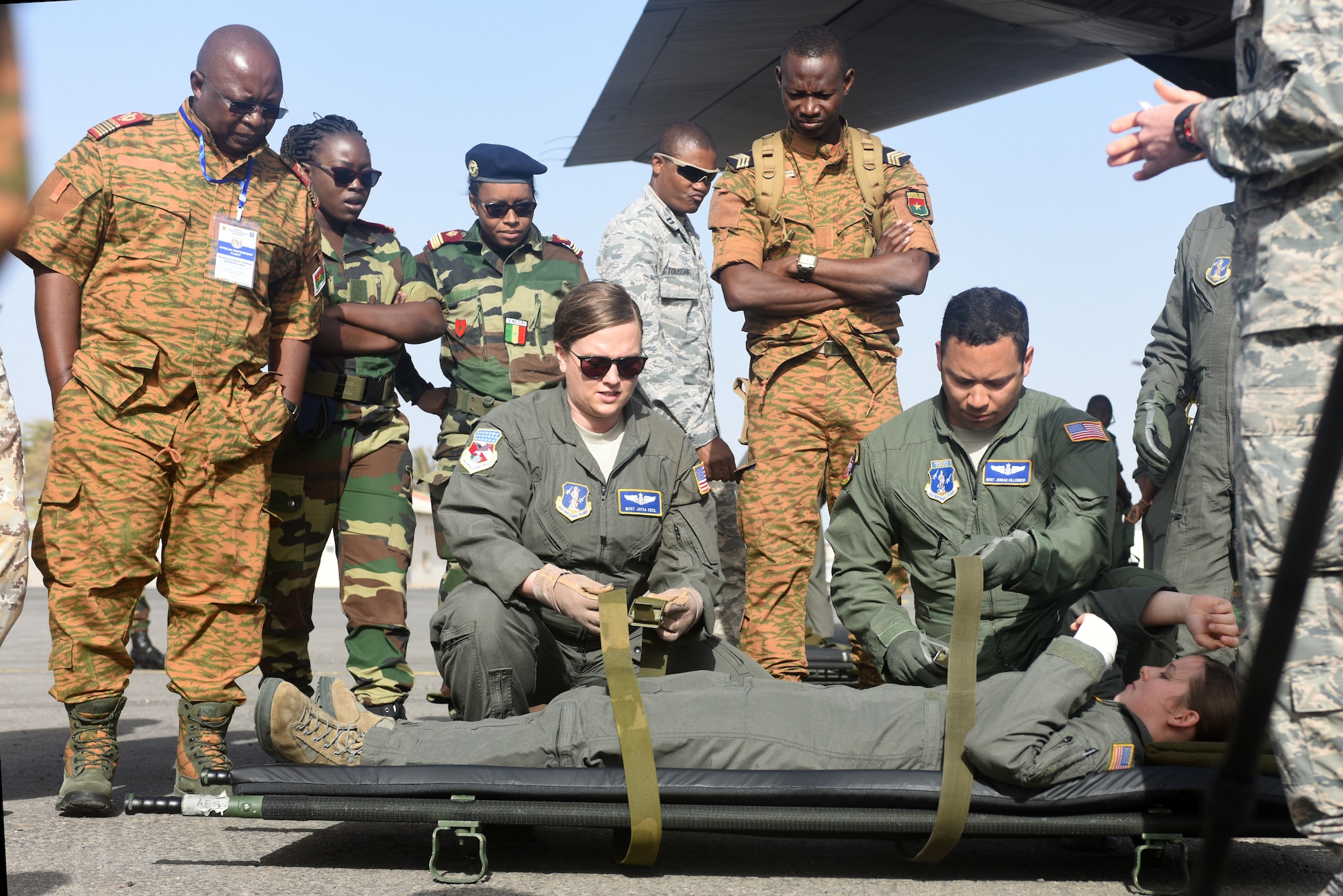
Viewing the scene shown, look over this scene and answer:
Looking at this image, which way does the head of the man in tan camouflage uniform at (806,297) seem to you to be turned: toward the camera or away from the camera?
toward the camera

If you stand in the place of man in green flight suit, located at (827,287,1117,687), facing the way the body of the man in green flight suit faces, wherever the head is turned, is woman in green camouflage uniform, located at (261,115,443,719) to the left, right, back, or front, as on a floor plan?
right

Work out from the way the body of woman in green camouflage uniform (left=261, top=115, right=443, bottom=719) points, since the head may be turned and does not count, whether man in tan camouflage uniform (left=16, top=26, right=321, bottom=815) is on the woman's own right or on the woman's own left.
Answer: on the woman's own right

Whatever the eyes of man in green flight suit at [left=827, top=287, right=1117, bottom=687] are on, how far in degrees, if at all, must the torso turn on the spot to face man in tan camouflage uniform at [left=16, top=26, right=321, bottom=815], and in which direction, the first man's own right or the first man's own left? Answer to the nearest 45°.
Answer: approximately 90° to the first man's own right

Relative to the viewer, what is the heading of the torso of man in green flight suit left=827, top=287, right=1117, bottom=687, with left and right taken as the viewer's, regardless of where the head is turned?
facing the viewer

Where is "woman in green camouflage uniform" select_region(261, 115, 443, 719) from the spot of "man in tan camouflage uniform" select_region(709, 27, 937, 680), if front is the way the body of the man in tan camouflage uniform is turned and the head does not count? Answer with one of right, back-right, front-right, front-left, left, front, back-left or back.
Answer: right

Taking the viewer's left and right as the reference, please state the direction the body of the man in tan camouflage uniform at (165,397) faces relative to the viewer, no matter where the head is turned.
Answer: facing the viewer and to the right of the viewer

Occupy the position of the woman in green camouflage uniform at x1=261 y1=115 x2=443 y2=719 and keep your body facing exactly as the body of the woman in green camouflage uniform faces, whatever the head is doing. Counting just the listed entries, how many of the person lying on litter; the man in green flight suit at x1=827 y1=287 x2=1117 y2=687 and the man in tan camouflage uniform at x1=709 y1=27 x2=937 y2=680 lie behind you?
0

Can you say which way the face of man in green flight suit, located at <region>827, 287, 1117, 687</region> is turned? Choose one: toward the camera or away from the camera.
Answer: toward the camera

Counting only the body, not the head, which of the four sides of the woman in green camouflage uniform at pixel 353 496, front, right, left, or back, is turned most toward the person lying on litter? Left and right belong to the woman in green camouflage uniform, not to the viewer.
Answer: front

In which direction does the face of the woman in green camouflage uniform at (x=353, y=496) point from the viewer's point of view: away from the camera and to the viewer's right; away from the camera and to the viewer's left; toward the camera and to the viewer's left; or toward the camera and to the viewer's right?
toward the camera and to the viewer's right

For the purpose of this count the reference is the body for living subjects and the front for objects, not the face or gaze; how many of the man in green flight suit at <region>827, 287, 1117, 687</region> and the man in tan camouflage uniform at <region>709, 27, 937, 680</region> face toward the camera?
2

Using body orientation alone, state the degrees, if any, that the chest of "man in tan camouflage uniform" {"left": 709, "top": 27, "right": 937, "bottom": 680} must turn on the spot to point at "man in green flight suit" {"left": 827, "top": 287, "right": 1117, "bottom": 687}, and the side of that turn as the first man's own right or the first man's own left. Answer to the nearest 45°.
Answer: approximately 45° to the first man's own left

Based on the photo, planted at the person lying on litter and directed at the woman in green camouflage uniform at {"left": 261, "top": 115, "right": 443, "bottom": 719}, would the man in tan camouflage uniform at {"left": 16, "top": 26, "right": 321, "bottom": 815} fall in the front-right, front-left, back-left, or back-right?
front-left

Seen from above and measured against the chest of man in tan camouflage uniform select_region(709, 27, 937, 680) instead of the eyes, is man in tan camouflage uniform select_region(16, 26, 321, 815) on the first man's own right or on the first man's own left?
on the first man's own right

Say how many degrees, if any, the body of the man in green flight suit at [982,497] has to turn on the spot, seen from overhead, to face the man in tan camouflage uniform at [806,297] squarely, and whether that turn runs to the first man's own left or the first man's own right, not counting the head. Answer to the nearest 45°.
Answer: approximately 135° to the first man's own right

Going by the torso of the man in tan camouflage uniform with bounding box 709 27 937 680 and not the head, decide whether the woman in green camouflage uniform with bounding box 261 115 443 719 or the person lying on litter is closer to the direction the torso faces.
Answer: the person lying on litter
